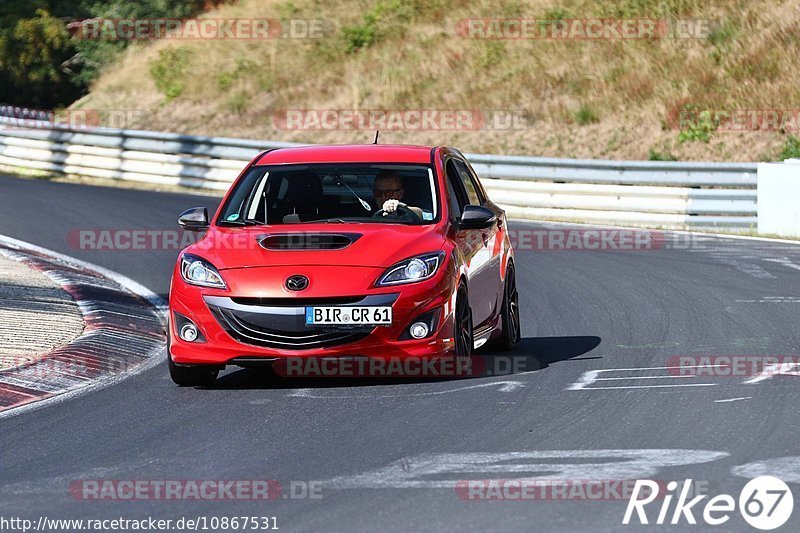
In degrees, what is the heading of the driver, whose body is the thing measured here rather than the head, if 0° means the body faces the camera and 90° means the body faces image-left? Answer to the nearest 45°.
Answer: approximately 0°

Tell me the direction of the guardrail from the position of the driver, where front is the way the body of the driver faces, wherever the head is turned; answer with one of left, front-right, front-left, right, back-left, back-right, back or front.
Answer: back
